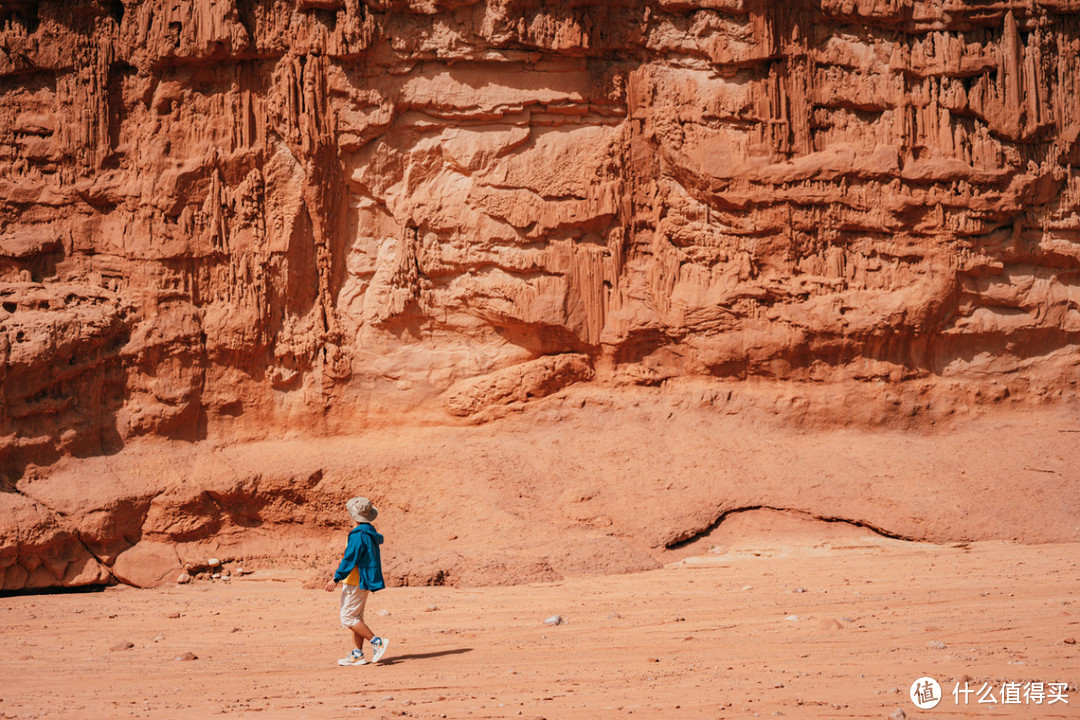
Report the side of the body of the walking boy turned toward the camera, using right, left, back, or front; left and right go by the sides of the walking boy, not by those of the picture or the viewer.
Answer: left
